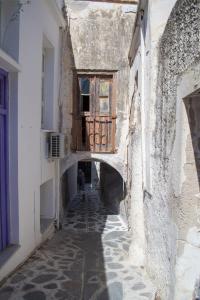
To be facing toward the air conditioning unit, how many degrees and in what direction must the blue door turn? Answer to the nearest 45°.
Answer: approximately 45° to its left

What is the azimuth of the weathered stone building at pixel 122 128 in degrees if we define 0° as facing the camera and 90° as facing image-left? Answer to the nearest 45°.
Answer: approximately 0°

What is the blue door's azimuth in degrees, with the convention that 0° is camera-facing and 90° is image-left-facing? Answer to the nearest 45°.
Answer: approximately 270°
